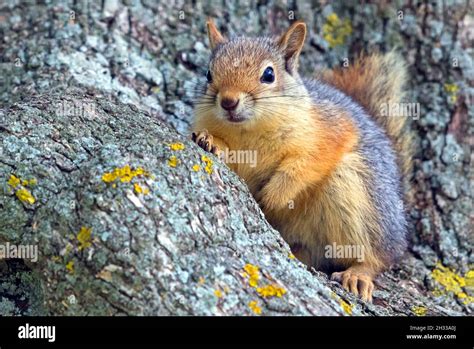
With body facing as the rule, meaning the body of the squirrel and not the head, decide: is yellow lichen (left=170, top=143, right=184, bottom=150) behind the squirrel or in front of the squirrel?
in front

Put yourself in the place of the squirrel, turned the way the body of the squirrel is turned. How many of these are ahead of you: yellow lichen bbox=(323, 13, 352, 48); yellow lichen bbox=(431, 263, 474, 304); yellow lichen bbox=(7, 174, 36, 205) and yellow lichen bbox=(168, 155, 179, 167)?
2

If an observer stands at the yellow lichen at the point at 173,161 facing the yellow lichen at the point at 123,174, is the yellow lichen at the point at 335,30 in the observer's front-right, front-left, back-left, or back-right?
back-right

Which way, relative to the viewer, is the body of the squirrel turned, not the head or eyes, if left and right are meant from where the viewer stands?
facing the viewer and to the left of the viewer

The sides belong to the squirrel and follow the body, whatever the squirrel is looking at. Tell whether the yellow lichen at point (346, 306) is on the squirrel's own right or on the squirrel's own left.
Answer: on the squirrel's own left

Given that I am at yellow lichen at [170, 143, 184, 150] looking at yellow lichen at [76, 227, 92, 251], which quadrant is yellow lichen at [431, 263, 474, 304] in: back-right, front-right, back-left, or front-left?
back-left

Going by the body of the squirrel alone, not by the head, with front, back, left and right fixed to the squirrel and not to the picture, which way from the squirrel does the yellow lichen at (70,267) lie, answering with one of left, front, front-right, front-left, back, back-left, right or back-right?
front

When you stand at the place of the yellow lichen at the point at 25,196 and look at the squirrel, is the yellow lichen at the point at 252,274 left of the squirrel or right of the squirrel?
right

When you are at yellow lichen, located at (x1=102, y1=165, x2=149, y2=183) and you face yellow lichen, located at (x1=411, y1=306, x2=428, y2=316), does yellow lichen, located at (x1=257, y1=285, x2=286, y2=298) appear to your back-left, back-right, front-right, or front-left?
front-right

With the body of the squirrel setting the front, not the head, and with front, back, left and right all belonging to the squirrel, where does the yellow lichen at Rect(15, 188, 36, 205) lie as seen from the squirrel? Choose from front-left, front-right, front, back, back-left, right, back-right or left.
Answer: front

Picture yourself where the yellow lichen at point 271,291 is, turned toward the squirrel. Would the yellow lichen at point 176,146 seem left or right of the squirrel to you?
left

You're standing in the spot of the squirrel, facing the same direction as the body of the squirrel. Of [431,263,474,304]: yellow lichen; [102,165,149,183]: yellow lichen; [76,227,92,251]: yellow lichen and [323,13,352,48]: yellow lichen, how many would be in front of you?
2

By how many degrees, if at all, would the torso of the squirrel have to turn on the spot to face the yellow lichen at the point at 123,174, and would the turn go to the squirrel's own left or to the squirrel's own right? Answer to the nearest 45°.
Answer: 0° — it already faces it

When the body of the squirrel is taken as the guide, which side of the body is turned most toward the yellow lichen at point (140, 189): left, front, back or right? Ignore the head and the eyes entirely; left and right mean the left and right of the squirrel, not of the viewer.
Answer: front
